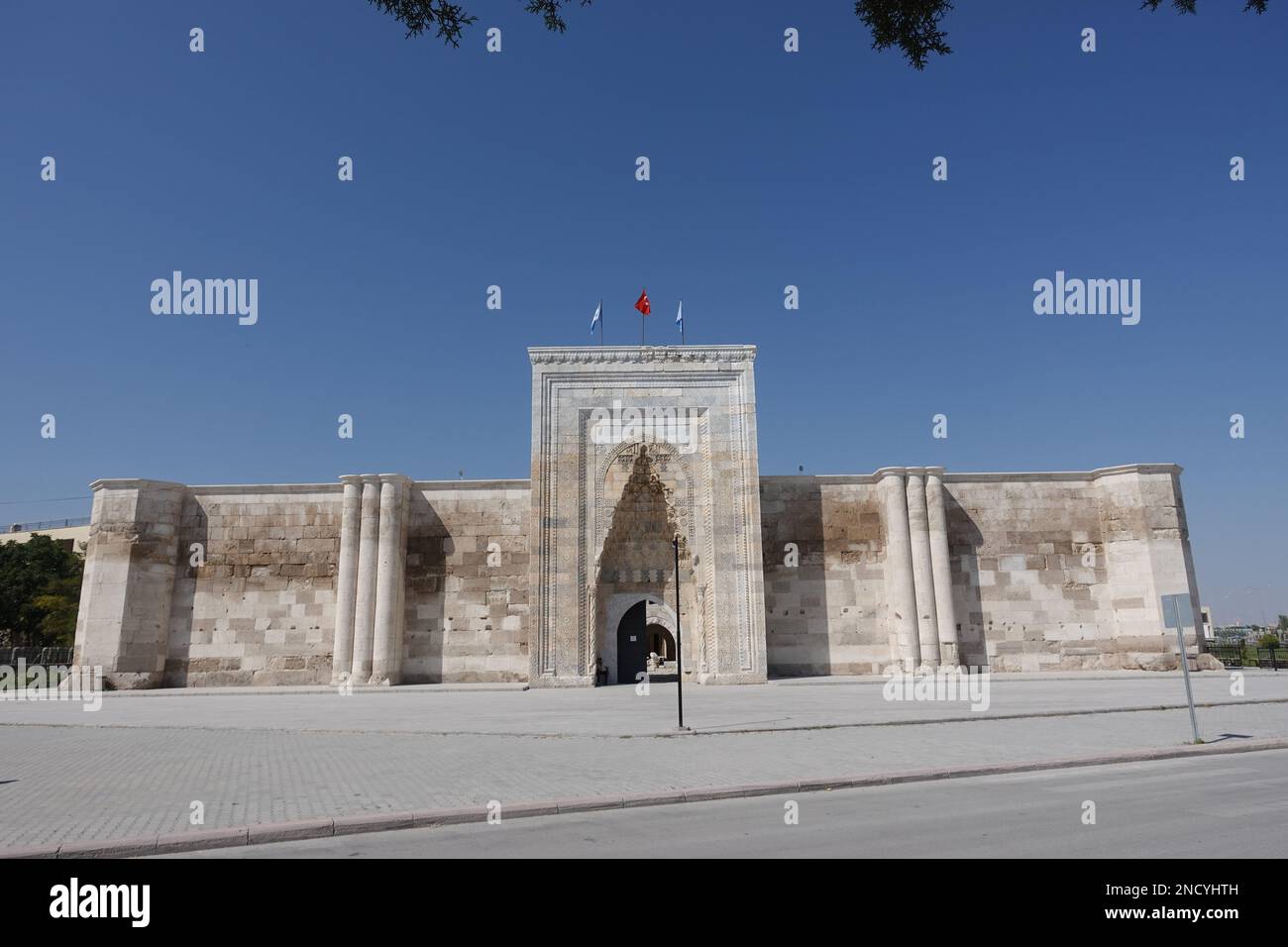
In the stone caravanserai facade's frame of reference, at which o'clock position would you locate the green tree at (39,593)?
The green tree is roughly at 4 o'clock from the stone caravanserai facade.

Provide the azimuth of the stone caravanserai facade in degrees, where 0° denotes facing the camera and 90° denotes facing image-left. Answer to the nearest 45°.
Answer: approximately 0°

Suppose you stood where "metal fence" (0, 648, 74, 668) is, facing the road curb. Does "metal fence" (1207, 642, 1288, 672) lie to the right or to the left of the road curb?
left

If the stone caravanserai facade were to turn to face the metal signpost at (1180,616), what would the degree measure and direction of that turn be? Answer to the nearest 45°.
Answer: approximately 45° to its left

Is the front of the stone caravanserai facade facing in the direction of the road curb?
yes

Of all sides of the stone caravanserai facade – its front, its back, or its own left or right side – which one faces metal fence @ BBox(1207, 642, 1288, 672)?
left
